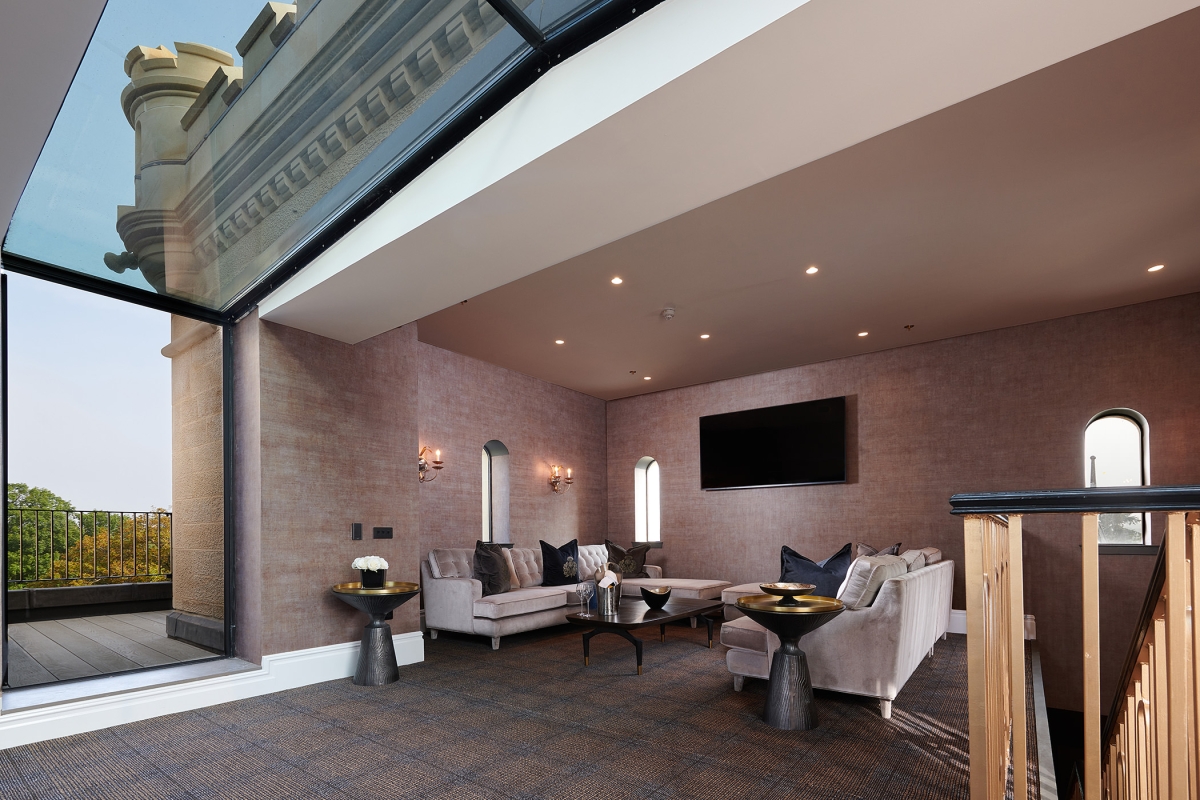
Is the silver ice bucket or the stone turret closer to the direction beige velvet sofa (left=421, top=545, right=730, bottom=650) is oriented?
the silver ice bucket

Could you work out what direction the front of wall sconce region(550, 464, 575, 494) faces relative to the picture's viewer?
facing the viewer and to the right of the viewer

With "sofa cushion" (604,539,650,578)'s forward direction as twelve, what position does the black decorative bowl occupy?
The black decorative bowl is roughly at 12 o'clock from the sofa cushion.

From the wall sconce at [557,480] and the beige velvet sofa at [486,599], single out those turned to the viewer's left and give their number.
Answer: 0

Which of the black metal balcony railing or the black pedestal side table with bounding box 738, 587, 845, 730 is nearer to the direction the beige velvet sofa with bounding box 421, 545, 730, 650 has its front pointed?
the black pedestal side table

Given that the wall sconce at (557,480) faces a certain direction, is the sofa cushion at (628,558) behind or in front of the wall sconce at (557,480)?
in front

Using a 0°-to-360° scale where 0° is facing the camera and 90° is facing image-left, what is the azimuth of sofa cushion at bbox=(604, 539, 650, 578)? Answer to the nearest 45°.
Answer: approximately 0°

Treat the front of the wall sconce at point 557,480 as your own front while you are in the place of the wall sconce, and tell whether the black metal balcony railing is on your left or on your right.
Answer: on your right

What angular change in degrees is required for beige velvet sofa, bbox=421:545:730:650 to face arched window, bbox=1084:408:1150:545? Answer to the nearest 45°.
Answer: approximately 45° to its left
